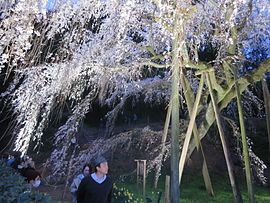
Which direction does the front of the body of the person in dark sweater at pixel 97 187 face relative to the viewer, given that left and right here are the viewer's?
facing the viewer and to the right of the viewer
